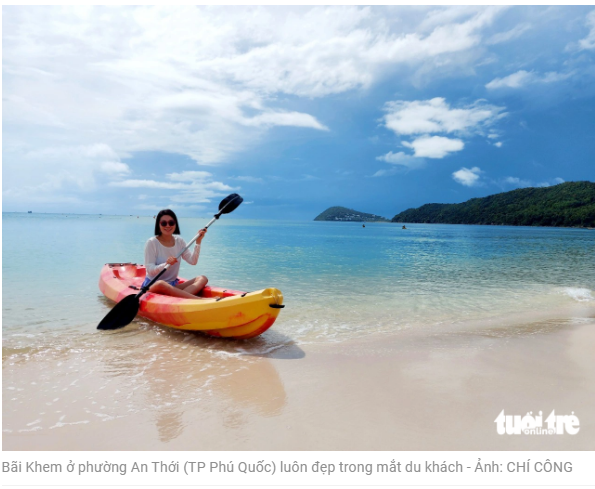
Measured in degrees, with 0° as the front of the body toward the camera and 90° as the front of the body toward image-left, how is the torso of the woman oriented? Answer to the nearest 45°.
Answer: approximately 315°

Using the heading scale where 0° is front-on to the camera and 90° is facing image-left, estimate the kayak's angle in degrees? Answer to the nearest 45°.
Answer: approximately 315°
